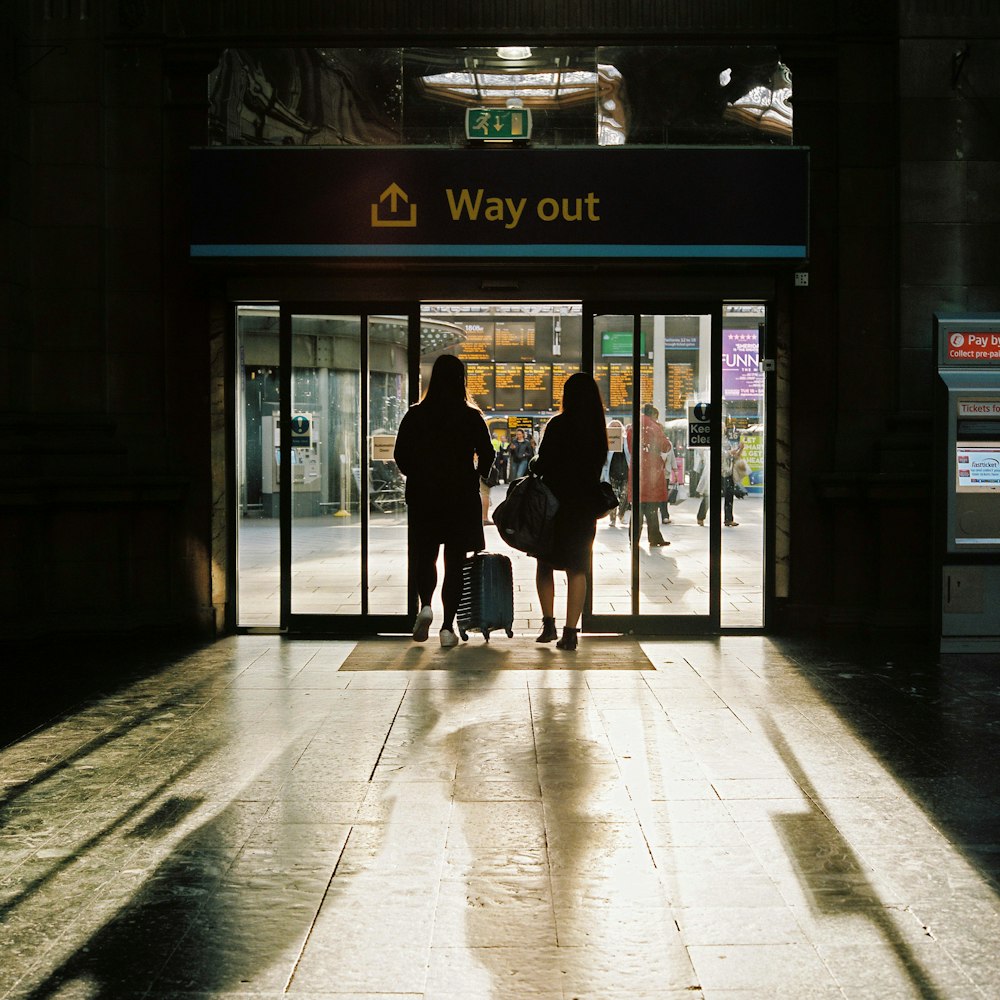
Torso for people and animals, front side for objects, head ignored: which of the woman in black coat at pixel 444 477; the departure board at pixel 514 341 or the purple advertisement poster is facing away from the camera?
the woman in black coat

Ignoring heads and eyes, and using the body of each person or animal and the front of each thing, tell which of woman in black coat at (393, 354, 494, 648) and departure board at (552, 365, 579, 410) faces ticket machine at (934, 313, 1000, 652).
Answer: the departure board

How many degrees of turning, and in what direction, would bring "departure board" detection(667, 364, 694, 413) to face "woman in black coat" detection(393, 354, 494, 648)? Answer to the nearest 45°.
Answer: approximately 45° to its right

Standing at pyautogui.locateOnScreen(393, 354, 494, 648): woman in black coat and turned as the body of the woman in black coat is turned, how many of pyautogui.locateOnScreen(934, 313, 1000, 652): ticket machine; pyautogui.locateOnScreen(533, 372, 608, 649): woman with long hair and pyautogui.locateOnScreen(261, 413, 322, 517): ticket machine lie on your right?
2

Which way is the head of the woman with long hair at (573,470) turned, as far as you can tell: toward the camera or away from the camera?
away from the camera

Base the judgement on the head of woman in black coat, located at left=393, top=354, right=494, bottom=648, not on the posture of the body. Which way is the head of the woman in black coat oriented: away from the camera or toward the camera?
away from the camera
